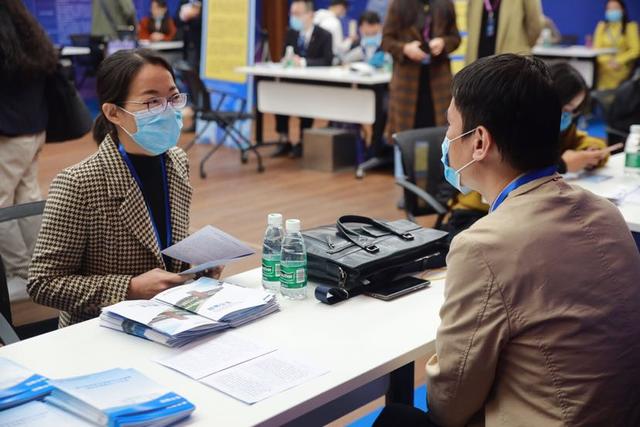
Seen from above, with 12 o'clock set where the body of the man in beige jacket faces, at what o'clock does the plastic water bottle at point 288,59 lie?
The plastic water bottle is roughly at 1 o'clock from the man in beige jacket.

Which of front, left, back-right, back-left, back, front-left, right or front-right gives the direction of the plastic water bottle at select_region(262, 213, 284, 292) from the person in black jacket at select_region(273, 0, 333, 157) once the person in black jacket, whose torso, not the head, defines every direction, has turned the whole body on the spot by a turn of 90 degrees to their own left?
front-right

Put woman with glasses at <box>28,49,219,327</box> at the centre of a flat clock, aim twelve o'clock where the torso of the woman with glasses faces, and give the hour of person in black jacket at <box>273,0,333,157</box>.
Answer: The person in black jacket is roughly at 8 o'clock from the woman with glasses.

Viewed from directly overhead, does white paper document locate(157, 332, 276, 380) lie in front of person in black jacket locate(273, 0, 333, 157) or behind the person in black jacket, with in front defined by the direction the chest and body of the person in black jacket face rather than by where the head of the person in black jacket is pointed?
in front

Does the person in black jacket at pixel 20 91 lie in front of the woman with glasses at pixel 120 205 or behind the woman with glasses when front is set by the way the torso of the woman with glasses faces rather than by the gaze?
behind

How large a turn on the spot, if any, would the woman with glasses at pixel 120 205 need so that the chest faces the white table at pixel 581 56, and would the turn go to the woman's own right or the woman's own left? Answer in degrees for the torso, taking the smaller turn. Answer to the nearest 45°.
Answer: approximately 90° to the woman's own left

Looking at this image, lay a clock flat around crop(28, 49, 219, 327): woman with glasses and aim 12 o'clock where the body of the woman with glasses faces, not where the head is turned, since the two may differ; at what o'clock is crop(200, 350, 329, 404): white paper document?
The white paper document is roughly at 1 o'clock from the woman with glasses.

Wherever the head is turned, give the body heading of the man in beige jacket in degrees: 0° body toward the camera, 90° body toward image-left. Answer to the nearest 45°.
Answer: approximately 135°

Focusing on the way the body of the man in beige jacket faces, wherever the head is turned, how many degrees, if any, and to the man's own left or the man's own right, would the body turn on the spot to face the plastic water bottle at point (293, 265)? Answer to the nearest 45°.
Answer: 0° — they already face it

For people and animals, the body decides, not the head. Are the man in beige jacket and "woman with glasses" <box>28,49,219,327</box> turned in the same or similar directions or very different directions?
very different directions

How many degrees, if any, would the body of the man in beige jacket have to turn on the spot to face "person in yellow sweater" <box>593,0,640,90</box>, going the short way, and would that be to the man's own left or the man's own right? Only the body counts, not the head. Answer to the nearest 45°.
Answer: approximately 45° to the man's own right

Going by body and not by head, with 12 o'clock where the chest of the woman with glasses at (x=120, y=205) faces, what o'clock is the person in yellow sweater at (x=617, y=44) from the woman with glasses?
The person in yellow sweater is roughly at 9 o'clock from the woman with glasses.

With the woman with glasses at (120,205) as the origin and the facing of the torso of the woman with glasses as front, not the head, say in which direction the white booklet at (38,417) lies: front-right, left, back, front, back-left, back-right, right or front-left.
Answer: front-right

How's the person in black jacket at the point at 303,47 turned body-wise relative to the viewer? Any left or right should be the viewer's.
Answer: facing the viewer and to the left of the viewer

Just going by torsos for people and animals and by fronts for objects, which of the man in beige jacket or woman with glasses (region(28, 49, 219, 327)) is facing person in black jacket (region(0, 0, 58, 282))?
the man in beige jacket

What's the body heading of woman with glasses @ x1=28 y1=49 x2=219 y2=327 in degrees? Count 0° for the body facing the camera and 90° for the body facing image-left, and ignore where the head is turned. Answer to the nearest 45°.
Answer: approximately 315°

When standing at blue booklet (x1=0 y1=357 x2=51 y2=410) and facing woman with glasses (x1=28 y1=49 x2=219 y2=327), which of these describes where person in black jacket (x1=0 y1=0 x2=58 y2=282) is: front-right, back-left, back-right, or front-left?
front-left

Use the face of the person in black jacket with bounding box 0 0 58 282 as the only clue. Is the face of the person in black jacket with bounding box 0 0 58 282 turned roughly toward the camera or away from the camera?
away from the camera

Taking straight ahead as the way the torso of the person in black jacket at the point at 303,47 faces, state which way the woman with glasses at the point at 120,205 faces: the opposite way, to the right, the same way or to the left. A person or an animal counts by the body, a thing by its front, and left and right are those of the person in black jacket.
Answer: to the left

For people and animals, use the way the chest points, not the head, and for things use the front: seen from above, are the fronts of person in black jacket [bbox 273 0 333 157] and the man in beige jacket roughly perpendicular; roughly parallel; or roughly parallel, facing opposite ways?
roughly perpendicular
